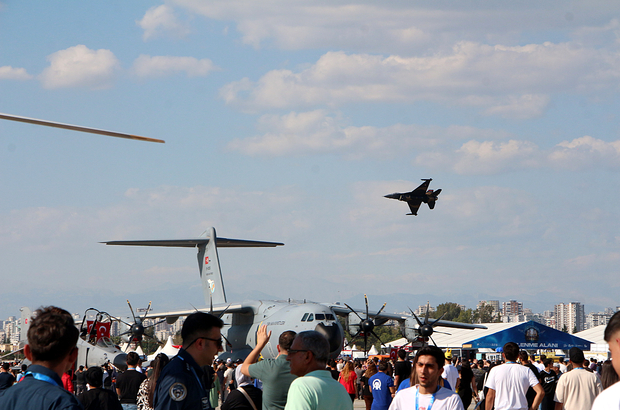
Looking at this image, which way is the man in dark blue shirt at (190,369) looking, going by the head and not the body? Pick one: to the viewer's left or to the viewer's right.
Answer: to the viewer's right

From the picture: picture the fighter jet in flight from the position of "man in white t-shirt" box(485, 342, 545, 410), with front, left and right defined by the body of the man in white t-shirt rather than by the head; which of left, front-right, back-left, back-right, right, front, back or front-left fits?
front

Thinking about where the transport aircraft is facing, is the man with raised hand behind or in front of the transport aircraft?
in front

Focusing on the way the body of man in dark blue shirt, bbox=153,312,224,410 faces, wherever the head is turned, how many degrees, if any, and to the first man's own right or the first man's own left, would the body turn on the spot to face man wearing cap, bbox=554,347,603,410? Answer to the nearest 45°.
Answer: approximately 45° to the first man's own left

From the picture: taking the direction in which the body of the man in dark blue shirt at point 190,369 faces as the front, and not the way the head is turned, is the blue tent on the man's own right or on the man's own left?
on the man's own left

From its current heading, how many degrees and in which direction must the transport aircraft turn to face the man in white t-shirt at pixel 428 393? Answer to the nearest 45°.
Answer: approximately 45° to its right

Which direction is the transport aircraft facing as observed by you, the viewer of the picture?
facing the viewer and to the right of the viewer

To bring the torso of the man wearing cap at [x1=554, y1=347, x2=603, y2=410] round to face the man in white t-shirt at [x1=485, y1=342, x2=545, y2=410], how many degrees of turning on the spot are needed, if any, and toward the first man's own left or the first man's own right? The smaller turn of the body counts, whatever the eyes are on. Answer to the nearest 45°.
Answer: approximately 135° to the first man's own left

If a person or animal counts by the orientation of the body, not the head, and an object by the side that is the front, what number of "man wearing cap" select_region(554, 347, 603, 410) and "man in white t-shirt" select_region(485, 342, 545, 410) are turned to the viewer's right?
0

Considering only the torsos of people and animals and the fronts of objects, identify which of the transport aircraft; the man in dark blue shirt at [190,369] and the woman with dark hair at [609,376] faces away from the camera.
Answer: the woman with dark hair

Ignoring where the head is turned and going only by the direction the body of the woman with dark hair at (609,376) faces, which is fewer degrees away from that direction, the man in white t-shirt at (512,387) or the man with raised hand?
the man in white t-shirt

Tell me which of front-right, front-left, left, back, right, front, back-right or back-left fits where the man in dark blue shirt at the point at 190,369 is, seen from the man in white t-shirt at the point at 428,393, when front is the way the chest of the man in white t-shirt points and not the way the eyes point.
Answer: front-right

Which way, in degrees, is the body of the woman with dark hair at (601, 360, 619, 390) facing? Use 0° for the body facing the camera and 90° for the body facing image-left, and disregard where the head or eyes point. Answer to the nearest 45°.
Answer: approximately 180°

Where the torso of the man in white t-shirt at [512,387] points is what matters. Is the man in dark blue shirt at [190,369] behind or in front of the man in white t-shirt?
behind

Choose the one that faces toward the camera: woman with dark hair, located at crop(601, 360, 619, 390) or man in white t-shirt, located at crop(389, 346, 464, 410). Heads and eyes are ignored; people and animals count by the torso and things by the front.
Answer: the man in white t-shirt

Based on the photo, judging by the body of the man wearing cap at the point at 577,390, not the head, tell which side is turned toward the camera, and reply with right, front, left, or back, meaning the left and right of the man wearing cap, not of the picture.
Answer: back

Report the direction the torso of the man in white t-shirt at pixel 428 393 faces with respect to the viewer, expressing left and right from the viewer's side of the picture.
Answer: facing the viewer

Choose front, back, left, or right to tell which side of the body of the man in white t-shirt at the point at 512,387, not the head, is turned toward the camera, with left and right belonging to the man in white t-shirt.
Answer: back
